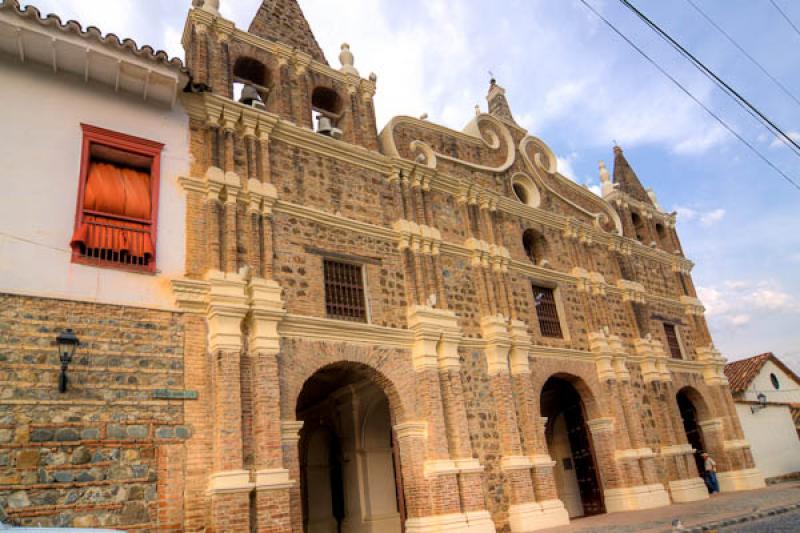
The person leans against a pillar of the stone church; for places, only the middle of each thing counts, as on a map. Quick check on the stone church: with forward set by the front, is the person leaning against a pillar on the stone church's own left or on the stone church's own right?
on the stone church's own left

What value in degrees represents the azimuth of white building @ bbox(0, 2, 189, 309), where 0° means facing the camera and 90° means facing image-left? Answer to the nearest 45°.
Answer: approximately 315°

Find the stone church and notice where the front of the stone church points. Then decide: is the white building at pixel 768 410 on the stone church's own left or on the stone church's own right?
on the stone church's own left

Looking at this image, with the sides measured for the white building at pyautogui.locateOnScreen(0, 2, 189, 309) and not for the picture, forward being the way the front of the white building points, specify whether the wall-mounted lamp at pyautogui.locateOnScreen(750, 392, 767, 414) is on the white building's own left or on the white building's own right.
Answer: on the white building's own left

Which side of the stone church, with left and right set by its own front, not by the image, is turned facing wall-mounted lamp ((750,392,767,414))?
left

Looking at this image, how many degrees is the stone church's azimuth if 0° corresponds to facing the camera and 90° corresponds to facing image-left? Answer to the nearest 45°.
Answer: approximately 315°
